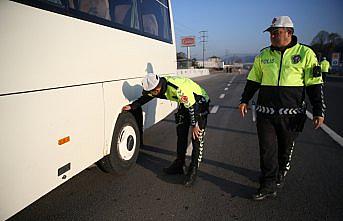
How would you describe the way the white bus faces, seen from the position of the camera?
facing away from the viewer and to the right of the viewer

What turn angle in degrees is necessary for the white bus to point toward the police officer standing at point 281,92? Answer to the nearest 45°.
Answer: approximately 45° to its right
